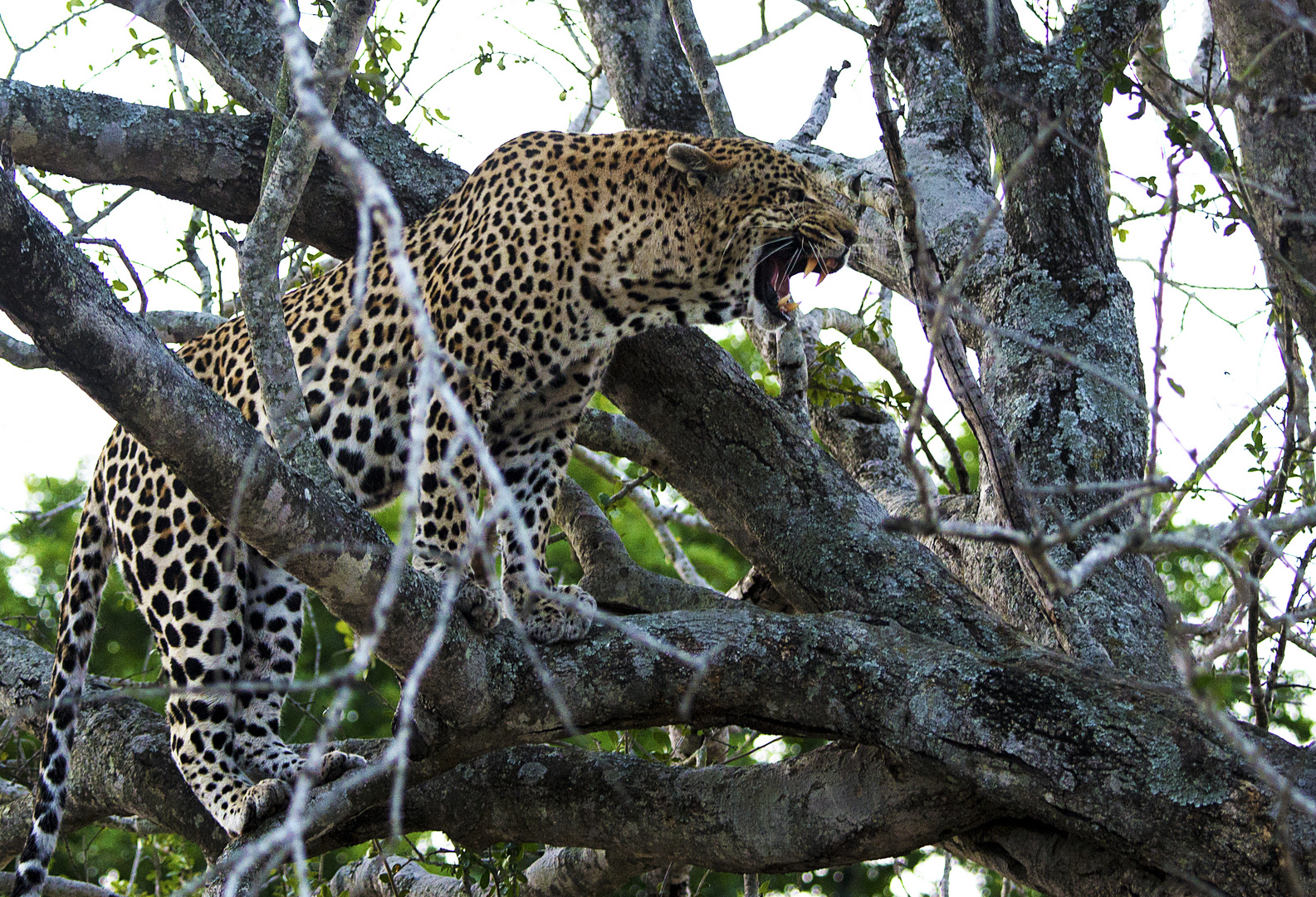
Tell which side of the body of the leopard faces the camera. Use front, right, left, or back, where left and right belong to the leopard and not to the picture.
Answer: right
